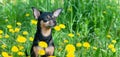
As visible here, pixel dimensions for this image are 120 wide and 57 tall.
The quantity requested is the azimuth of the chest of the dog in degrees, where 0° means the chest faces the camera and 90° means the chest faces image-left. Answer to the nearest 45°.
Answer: approximately 315°
